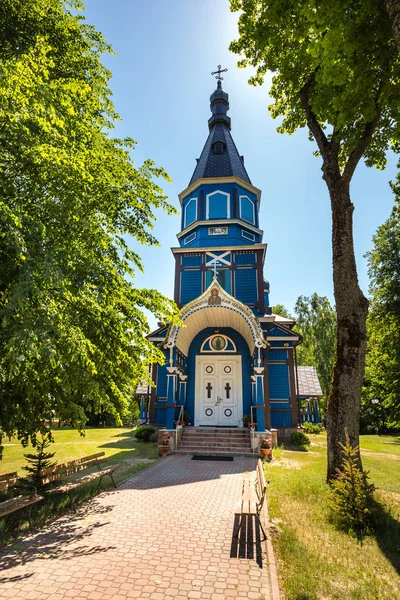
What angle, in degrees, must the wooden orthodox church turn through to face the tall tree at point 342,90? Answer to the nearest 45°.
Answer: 0° — it already faces it

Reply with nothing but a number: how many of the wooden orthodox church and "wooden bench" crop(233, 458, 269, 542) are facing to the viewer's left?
1

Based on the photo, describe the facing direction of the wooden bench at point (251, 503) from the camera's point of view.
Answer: facing to the left of the viewer

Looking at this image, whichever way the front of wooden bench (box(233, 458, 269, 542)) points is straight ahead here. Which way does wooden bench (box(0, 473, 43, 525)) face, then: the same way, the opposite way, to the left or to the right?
the opposite way

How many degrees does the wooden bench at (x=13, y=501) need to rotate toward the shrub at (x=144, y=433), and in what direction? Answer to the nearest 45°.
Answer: approximately 90° to its left

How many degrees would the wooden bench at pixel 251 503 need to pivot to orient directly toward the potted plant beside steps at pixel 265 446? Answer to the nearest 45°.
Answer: approximately 90° to its right

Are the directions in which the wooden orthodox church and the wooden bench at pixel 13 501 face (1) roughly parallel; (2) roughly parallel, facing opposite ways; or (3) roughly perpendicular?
roughly perpendicular

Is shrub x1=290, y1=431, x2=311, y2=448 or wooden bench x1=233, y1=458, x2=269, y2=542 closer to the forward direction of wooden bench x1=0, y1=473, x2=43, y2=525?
the wooden bench

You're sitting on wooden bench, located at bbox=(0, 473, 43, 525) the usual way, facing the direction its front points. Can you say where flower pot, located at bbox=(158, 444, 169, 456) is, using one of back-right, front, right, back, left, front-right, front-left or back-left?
left

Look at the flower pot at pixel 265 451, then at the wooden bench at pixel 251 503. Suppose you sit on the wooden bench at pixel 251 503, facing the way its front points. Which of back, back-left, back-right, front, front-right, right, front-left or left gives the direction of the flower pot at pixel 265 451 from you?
right

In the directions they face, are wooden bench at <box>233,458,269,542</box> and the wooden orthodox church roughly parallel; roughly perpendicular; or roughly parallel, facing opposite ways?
roughly perpendicular

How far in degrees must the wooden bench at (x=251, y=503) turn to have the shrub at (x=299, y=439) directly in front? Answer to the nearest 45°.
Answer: approximately 90° to its right
